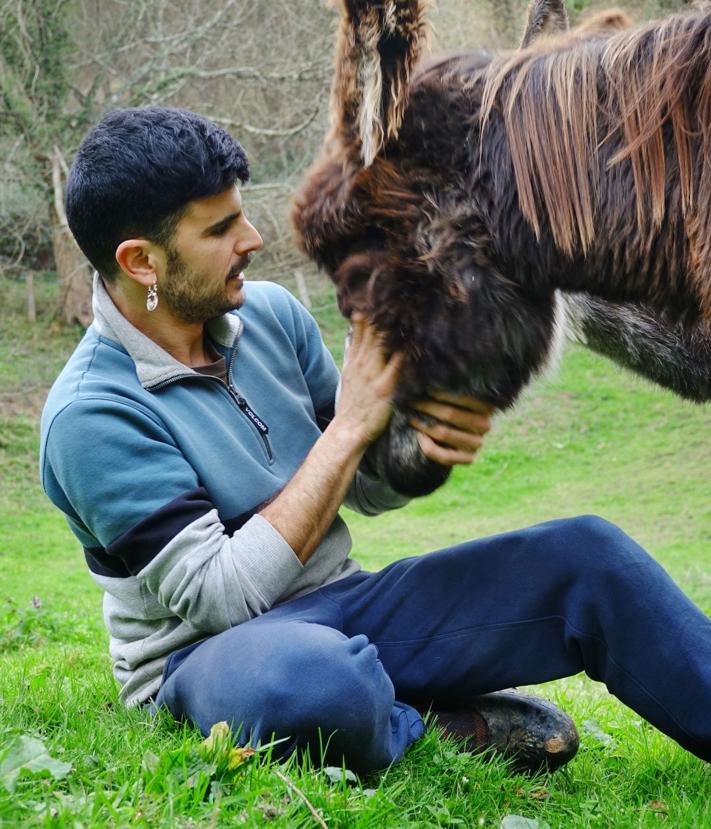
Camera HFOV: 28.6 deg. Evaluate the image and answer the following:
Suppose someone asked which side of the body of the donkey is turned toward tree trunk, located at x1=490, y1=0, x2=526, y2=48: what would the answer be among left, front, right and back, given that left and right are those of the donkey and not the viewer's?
right

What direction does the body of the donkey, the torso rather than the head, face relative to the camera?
to the viewer's left

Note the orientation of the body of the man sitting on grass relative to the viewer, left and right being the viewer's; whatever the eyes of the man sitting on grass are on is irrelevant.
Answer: facing the viewer and to the right of the viewer

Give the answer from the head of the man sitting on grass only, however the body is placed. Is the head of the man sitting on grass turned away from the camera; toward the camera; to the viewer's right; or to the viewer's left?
to the viewer's right

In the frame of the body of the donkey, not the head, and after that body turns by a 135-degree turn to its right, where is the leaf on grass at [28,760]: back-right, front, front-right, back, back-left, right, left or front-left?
back

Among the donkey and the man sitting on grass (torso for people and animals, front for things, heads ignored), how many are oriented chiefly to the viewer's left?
1
